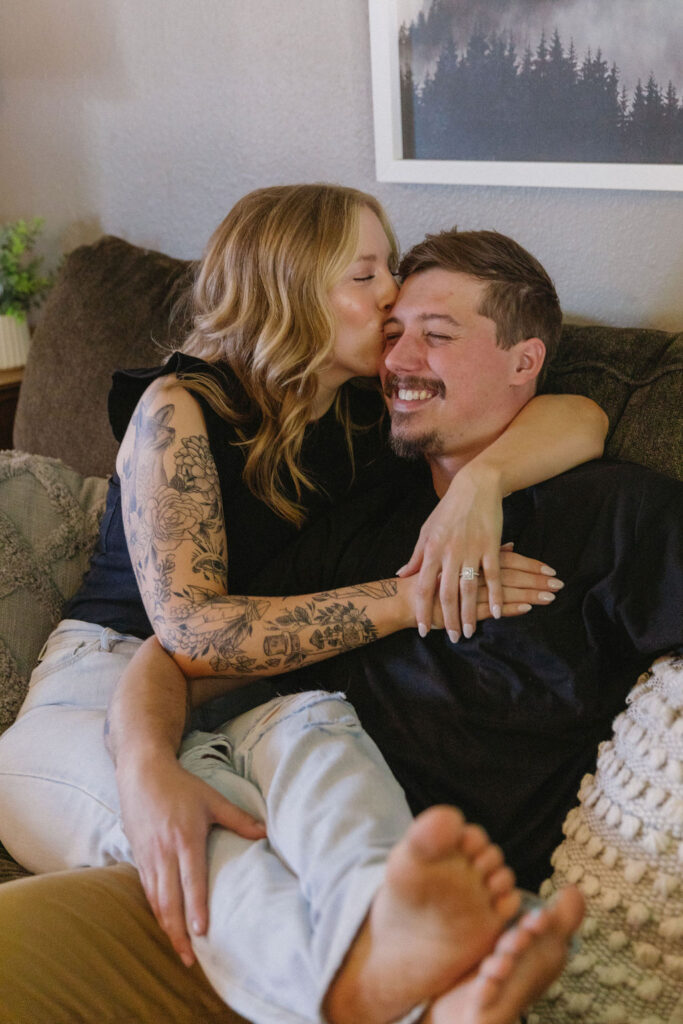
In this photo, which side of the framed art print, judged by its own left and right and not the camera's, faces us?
front

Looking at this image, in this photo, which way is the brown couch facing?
toward the camera

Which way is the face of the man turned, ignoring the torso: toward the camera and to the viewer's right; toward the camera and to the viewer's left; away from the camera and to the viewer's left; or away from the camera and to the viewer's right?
toward the camera and to the viewer's left

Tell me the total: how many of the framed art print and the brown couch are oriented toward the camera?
2

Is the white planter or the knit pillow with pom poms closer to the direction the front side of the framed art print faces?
the knit pillow with pom poms

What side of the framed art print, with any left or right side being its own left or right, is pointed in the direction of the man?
front

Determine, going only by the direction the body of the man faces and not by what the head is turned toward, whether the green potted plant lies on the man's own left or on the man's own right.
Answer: on the man's own right

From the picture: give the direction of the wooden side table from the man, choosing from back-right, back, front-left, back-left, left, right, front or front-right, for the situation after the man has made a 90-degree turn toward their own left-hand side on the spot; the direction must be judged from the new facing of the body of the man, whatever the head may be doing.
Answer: back

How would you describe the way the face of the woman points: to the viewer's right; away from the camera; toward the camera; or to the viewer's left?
to the viewer's right

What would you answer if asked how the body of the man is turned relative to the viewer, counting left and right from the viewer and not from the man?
facing the viewer and to the left of the viewer
